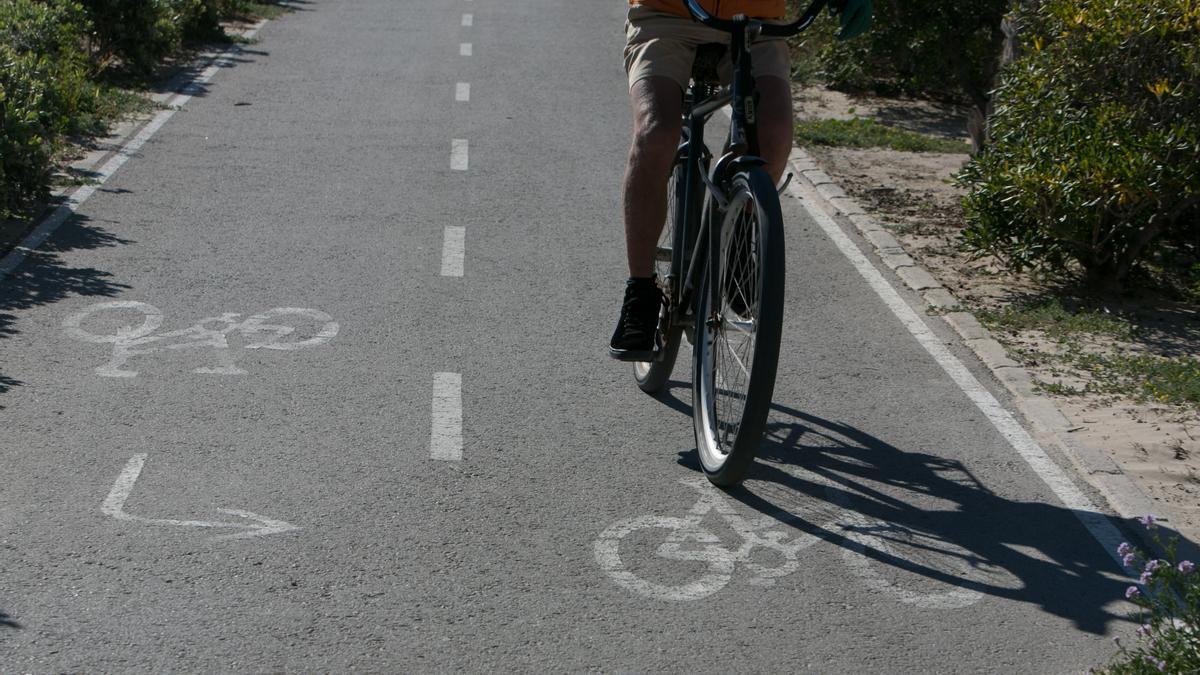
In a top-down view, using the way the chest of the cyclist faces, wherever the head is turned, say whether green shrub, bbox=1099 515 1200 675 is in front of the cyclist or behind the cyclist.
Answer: in front

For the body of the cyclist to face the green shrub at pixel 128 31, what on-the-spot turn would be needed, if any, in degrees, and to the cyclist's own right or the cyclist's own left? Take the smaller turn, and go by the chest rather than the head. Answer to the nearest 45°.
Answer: approximately 135° to the cyclist's own right

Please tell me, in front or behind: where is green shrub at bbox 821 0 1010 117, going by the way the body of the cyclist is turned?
behind

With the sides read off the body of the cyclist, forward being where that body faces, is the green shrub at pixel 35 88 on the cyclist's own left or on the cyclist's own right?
on the cyclist's own right

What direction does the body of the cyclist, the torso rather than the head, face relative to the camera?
toward the camera

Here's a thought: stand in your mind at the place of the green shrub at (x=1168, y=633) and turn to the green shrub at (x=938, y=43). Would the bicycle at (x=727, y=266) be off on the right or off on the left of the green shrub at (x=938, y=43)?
left

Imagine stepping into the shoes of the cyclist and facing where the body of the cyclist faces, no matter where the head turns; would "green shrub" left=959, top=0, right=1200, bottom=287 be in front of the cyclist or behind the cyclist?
behind

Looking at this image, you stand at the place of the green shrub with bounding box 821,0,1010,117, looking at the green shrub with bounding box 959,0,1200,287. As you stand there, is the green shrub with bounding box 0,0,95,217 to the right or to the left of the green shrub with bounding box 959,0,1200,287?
right
